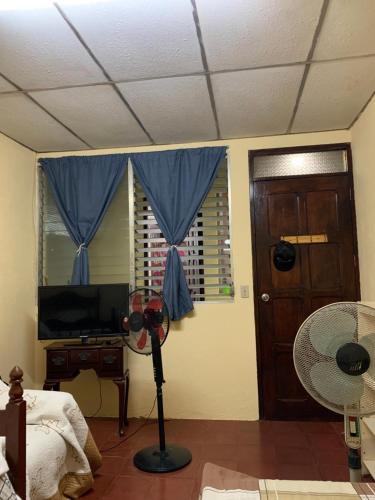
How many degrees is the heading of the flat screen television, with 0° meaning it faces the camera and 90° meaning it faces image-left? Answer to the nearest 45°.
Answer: approximately 0°

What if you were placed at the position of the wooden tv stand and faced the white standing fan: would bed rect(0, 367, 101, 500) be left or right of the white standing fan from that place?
right

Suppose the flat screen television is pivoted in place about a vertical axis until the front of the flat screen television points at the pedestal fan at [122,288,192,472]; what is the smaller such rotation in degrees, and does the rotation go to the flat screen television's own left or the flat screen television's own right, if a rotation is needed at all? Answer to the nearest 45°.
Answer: approximately 45° to the flat screen television's own left
